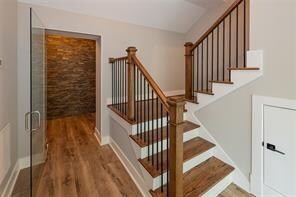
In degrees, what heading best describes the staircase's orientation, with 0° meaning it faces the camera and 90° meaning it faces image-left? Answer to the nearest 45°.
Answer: approximately 315°

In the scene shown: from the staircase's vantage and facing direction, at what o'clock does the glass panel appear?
The glass panel is roughly at 4 o'clock from the staircase.

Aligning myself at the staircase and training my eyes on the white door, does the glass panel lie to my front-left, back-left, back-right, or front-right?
back-right

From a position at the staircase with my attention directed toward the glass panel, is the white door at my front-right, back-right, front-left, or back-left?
back-left
